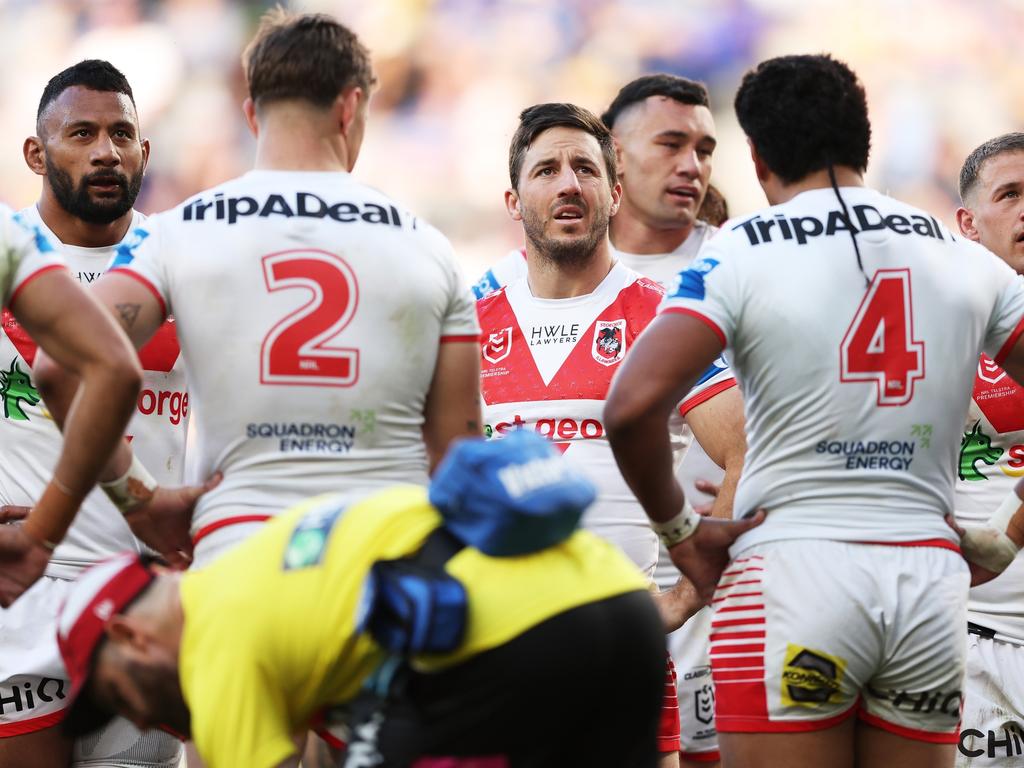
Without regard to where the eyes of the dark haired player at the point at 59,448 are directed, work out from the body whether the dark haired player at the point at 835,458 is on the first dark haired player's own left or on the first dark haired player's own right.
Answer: on the first dark haired player's own left

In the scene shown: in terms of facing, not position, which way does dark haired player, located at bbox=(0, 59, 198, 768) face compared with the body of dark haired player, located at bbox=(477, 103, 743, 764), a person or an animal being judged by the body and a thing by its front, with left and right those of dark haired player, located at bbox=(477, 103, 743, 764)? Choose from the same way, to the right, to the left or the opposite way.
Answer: the same way

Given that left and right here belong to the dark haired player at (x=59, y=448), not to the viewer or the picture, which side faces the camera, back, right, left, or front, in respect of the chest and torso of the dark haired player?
front

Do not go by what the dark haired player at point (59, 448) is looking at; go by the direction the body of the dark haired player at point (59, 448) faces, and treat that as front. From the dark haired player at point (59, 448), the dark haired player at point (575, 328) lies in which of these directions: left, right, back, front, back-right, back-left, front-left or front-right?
left

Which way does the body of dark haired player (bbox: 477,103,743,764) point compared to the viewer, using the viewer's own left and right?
facing the viewer

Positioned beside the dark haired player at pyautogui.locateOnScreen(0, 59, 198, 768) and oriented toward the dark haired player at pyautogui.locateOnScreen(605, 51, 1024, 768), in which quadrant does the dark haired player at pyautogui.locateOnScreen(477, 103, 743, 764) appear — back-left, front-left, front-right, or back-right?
front-left

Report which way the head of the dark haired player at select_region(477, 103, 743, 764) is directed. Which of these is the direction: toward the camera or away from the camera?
toward the camera

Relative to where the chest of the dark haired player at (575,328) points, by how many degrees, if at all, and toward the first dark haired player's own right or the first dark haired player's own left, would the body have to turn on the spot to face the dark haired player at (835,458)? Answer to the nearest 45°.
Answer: approximately 45° to the first dark haired player's own left

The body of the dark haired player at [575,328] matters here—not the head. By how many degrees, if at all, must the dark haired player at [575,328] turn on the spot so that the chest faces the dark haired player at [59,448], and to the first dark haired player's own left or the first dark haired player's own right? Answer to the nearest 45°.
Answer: approximately 90° to the first dark haired player's own right

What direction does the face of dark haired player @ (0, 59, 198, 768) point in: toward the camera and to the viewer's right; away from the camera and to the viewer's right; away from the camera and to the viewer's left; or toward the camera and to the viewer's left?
toward the camera and to the viewer's right

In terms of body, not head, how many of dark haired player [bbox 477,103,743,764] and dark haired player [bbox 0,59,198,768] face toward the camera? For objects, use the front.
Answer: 2
